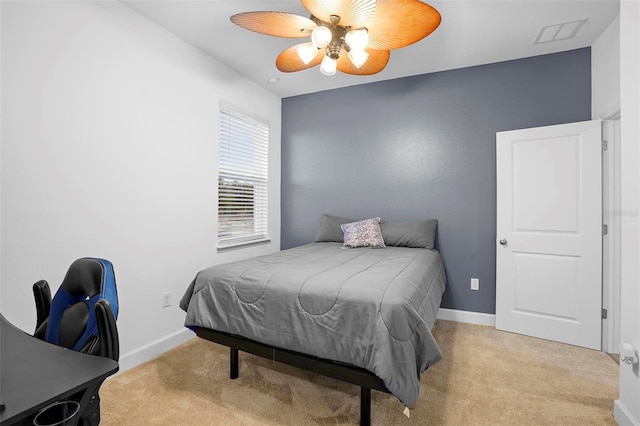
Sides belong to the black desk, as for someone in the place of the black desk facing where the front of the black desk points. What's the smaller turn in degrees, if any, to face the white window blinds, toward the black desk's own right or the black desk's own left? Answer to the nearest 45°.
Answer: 0° — it already faces it

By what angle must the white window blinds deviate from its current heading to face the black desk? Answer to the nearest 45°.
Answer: approximately 45° to its right

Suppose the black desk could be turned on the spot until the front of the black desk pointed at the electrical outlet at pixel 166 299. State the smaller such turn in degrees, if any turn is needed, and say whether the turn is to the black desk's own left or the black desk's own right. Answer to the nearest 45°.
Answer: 0° — it already faces it

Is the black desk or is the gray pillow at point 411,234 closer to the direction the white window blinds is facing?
the gray pillow

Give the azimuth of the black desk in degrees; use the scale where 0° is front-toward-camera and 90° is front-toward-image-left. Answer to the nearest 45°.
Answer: approximately 225°

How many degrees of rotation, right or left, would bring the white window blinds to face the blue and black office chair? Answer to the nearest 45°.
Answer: approximately 45° to its right

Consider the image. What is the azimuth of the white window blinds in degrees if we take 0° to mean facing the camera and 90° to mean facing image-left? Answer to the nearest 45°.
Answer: approximately 315°

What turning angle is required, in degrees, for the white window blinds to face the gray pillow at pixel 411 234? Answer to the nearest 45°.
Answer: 0° — it already faces it

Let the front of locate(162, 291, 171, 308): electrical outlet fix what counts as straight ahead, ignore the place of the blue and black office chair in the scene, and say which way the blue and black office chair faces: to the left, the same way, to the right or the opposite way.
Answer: to the right

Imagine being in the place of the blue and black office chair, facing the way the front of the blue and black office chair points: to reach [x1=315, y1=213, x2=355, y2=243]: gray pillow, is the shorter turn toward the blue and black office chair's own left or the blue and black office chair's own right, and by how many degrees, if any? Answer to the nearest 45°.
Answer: approximately 180°

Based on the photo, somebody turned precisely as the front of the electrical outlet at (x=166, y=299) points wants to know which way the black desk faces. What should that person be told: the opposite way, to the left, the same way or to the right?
to the left
